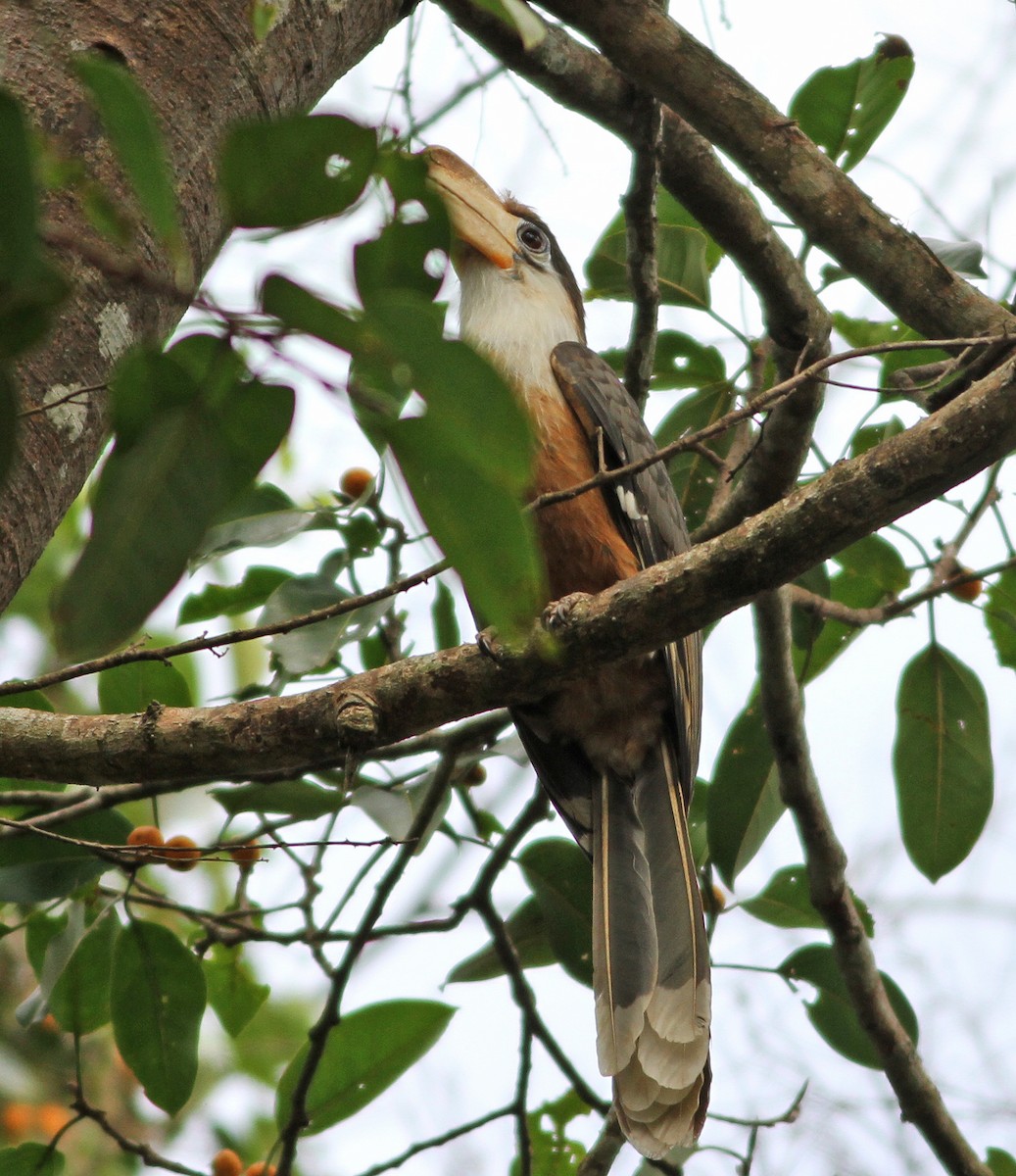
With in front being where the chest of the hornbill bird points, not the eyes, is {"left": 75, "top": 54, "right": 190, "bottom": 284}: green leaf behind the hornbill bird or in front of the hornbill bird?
in front

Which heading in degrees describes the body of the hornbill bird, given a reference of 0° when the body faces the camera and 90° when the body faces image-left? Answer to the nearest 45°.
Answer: approximately 45°

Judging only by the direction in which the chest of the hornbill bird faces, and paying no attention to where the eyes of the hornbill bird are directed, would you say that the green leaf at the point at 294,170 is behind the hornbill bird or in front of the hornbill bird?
in front

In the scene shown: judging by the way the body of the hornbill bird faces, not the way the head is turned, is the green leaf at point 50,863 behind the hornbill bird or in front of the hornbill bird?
in front

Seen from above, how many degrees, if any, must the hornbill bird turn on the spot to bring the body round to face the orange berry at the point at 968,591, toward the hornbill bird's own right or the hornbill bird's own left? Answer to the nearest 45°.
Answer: approximately 135° to the hornbill bird's own left

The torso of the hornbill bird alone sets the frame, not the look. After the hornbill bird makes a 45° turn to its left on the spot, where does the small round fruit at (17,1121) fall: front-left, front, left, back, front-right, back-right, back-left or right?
back-right

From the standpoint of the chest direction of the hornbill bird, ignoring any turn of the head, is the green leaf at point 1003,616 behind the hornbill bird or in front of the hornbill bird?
behind
